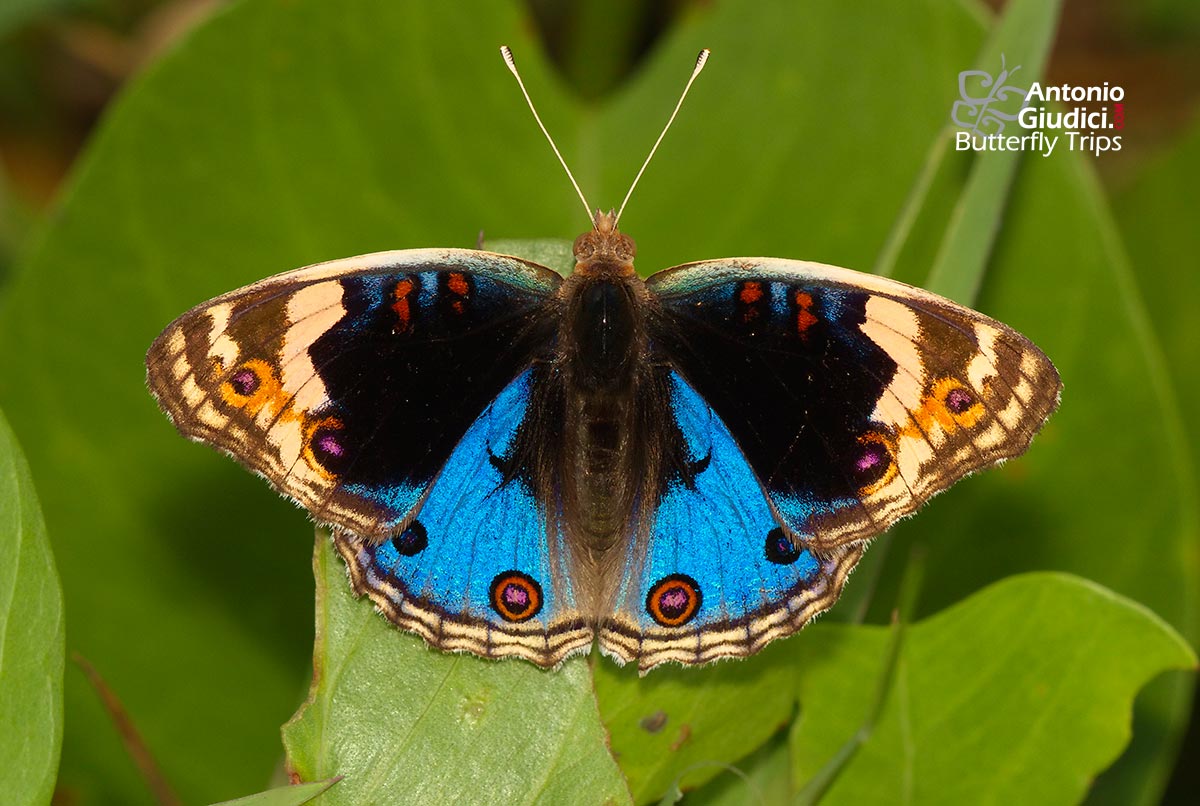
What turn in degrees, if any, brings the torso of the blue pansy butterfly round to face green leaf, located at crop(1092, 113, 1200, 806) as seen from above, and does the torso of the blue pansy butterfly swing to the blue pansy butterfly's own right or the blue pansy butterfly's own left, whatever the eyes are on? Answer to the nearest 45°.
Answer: approximately 45° to the blue pansy butterfly's own right

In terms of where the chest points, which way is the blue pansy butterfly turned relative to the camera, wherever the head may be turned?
away from the camera

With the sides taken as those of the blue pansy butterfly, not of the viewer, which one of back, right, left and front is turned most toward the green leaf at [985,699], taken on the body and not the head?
right
